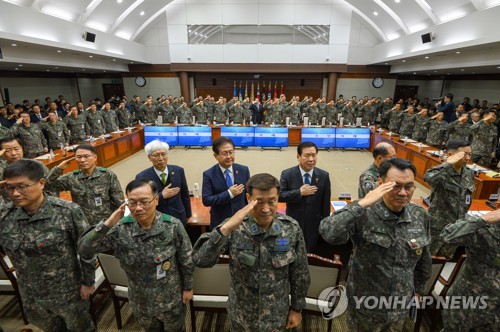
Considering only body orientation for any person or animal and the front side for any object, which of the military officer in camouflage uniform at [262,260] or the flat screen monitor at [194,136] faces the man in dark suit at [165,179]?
the flat screen monitor

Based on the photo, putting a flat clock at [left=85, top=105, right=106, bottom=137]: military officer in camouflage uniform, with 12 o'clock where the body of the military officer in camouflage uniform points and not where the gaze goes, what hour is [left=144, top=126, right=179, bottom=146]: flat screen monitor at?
The flat screen monitor is roughly at 10 o'clock from the military officer in camouflage uniform.

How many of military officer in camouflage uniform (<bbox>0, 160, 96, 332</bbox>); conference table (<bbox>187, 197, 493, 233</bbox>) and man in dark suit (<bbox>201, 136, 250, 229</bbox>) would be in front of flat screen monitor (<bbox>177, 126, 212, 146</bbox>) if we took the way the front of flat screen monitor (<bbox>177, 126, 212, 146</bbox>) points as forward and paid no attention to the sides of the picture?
3

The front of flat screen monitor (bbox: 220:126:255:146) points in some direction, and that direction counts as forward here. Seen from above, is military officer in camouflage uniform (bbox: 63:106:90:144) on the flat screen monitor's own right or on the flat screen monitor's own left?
on the flat screen monitor's own right

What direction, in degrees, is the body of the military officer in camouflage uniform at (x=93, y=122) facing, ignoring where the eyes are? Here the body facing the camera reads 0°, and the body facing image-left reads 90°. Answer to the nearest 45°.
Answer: approximately 315°

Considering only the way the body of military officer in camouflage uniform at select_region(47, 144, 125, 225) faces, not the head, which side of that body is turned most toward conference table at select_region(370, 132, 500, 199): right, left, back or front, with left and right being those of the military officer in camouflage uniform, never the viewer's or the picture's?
left

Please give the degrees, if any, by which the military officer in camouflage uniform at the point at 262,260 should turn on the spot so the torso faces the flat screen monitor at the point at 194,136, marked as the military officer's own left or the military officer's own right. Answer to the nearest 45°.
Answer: approximately 180°

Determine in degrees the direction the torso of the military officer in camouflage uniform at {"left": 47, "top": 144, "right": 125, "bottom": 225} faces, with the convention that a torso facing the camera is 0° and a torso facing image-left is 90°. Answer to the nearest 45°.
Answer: approximately 0°

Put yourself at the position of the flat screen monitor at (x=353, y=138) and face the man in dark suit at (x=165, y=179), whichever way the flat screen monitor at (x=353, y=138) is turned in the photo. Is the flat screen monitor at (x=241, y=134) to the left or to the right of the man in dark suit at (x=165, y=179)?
right
